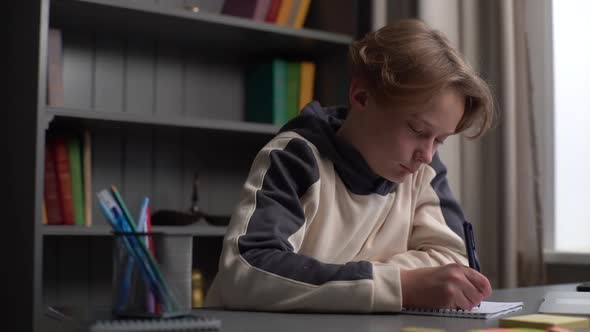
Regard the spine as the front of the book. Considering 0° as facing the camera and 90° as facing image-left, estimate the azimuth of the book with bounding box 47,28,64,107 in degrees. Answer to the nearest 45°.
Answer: approximately 0°

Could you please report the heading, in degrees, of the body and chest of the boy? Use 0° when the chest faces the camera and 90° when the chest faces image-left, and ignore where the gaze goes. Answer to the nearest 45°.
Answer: approximately 315°

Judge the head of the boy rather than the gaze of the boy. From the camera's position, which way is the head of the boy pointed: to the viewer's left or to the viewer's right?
to the viewer's right

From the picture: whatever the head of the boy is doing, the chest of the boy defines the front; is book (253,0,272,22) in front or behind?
behind

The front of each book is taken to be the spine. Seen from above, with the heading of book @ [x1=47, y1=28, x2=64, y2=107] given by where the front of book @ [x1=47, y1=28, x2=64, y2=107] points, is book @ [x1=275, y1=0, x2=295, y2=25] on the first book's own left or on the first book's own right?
on the first book's own left

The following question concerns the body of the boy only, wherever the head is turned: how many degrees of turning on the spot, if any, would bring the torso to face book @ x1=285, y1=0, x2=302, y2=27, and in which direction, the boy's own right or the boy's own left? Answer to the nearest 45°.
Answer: approximately 135° to the boy's own left

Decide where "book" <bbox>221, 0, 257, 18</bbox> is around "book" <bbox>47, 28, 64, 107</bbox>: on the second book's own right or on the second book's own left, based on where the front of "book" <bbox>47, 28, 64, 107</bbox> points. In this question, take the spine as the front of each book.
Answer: on the second book's own left

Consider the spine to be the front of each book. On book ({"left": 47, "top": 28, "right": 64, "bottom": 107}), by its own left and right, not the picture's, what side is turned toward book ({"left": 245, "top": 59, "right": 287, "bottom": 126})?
left

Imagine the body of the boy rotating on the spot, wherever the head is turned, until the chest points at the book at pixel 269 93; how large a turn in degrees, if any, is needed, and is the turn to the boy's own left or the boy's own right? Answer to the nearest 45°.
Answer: approximately 135° to the boy's own left
